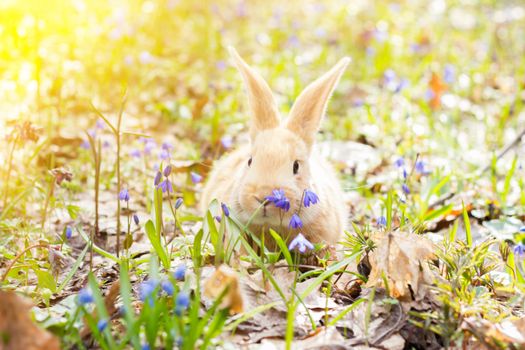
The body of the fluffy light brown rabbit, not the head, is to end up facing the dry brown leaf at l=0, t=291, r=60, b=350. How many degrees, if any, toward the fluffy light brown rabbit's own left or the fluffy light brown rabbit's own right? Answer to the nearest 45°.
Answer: approximately 45° to the fluffy light brown rabbit's own right

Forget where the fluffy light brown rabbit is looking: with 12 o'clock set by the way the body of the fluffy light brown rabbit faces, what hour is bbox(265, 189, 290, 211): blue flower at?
The blue flower is roughly at 12 o'clock from the fluffy light brown rabbit.

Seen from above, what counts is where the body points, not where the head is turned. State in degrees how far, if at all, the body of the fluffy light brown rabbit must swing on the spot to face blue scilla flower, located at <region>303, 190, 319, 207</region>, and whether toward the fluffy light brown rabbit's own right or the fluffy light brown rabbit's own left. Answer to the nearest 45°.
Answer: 0° — it already faces it

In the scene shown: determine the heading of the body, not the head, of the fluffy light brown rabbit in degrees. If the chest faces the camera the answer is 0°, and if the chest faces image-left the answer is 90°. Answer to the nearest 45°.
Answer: approximately 0°
